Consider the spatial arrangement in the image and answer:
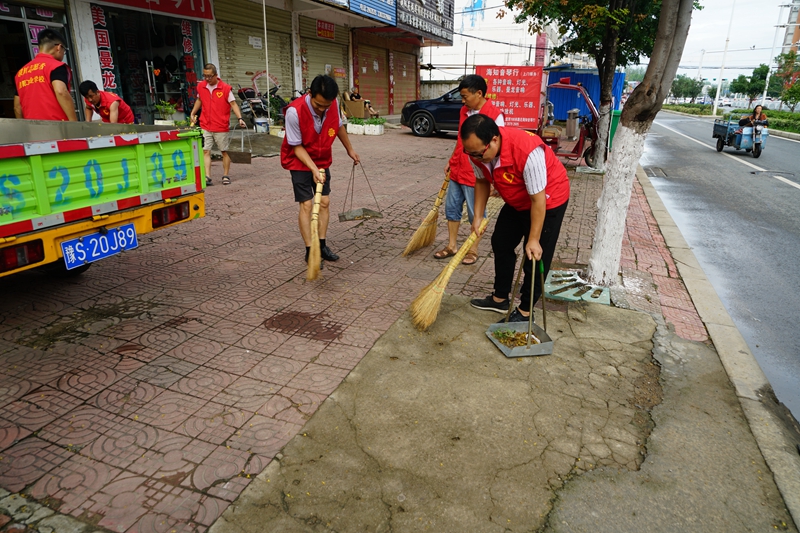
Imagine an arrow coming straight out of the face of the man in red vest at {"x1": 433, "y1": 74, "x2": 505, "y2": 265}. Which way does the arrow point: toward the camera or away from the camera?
toward the camera

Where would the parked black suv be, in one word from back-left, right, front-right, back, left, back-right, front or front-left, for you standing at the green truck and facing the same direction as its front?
right

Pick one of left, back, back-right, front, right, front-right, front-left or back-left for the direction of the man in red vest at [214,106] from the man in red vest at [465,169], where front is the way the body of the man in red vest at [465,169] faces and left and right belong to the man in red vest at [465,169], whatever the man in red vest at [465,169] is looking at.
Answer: right

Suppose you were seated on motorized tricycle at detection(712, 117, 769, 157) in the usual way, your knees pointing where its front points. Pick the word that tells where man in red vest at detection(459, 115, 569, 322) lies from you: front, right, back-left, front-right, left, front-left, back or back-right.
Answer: front-right

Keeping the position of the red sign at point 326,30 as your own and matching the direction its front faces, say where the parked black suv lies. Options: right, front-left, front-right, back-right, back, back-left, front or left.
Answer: front

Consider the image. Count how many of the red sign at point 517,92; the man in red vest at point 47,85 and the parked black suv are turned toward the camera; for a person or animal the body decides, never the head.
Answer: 1

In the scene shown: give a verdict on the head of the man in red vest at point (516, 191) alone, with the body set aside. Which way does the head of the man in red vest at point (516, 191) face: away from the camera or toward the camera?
toward the camera

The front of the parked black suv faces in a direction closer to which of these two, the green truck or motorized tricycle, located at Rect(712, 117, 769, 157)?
the green truck

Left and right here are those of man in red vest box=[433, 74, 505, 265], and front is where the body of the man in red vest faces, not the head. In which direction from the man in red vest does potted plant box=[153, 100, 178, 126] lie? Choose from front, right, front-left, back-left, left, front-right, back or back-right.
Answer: right

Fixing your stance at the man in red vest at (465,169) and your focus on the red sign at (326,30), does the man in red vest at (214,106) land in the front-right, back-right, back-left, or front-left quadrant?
front-left

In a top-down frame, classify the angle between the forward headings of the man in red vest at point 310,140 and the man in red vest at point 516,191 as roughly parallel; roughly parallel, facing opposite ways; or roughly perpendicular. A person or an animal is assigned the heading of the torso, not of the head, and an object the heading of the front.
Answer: roughly perpendicular

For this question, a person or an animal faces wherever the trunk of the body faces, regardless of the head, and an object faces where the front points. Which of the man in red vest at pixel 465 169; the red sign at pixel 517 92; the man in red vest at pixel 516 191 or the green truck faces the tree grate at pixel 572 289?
the red sign

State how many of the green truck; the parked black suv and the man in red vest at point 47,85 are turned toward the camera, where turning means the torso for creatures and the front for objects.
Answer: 0

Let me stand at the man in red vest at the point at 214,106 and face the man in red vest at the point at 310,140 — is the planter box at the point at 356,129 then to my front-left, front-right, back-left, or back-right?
back-left

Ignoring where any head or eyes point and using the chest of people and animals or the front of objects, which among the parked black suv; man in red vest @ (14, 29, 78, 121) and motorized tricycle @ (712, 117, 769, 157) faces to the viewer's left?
the parked black suv

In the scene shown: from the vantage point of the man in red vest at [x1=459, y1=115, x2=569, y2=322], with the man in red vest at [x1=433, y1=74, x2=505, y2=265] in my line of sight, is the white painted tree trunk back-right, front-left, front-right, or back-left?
front-right
